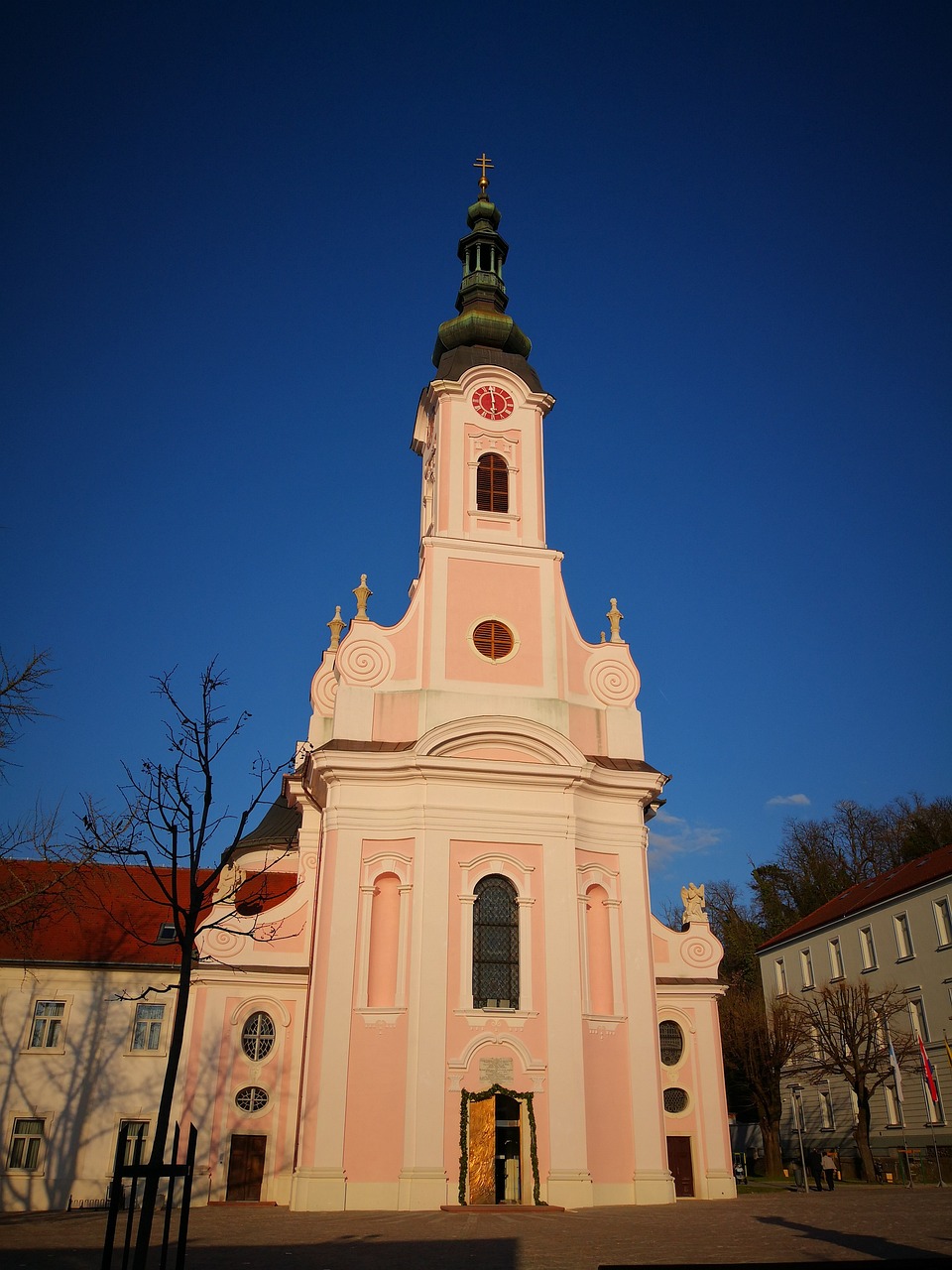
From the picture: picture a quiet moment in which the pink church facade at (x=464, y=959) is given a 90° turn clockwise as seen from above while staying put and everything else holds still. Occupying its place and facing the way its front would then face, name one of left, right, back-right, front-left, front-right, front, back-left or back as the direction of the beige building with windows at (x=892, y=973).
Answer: back-right

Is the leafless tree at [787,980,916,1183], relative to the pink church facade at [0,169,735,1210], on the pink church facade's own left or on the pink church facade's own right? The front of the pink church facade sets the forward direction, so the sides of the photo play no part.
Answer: on the pink church facade's own left

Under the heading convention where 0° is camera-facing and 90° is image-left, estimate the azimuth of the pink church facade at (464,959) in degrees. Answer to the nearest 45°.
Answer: approximately 0°

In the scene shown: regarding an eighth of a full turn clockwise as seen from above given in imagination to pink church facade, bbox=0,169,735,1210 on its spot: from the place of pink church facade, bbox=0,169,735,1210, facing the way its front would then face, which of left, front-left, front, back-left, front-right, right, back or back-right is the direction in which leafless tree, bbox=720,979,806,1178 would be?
back
